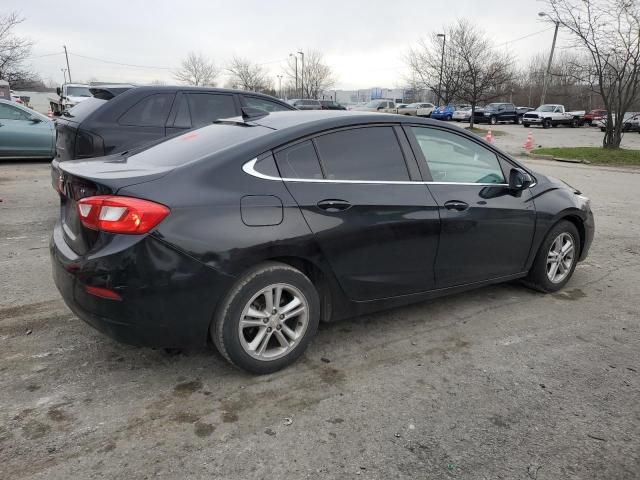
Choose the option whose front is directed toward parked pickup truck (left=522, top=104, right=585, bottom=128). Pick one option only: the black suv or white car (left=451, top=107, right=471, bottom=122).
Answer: the black suv

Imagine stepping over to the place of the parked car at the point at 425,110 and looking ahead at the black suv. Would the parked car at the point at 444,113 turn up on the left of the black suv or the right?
left

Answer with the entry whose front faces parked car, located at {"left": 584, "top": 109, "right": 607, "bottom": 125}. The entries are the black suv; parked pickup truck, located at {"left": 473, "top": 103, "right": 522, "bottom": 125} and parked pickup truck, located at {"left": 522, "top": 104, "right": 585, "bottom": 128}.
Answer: the black suv

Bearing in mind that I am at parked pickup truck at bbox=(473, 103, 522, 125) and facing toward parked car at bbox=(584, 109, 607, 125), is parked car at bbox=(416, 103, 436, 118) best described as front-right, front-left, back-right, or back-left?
back-left

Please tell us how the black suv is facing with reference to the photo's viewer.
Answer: facing away from the viewer and to the right of the viewer

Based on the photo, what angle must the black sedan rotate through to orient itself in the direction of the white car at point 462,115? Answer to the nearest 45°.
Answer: approximately 45° to its left

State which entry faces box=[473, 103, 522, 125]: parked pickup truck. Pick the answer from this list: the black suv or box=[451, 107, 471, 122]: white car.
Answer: the black suv

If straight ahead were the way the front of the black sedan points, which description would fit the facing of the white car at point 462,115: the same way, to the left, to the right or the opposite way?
the opposite way

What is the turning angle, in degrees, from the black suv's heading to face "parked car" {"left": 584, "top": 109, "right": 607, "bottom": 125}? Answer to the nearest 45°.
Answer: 0° — it already faces it

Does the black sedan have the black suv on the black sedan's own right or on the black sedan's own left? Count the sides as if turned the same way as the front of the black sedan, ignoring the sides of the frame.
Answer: on the black sedan's own left

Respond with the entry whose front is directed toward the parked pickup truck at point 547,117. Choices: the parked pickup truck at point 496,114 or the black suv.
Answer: the black suv

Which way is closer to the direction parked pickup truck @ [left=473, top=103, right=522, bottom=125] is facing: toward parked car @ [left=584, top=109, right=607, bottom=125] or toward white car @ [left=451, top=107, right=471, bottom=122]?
the white car

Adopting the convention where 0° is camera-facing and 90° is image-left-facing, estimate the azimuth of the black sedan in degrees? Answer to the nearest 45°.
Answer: approximately 225°
